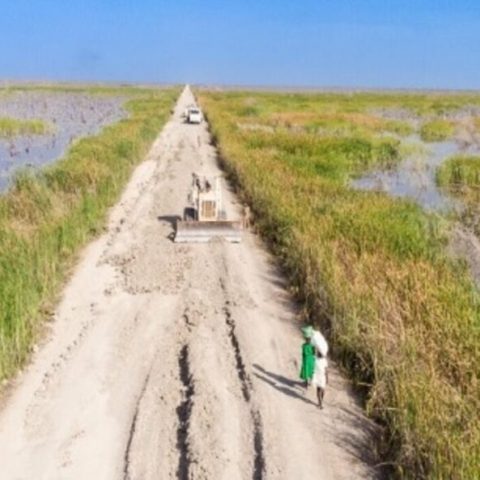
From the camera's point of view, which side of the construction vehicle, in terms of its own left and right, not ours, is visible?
front

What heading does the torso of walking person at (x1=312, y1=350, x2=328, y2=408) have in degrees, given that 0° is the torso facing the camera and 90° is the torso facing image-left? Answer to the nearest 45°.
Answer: approximately 180°

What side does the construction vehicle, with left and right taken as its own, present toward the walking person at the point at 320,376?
front

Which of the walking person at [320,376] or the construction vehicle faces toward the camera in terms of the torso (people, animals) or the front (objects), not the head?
the construction vehicle

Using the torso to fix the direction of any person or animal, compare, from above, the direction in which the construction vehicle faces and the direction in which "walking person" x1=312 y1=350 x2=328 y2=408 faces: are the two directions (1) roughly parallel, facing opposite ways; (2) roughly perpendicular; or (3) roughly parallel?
roughly parallel, facing opposite ways

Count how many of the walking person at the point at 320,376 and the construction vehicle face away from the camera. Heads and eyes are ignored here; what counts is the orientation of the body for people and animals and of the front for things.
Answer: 1
